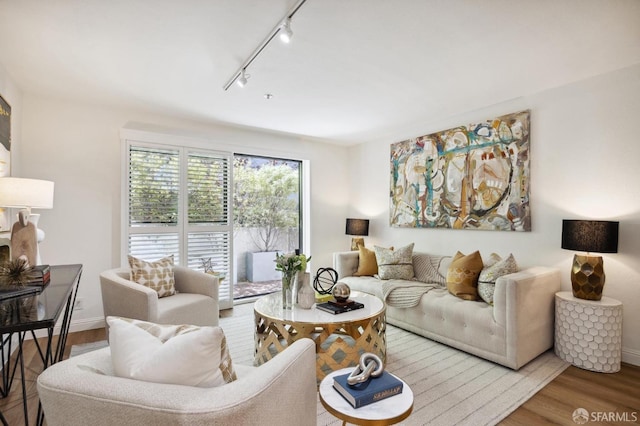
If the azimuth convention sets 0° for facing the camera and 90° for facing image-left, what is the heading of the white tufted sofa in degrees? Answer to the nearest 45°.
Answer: approximately 45°

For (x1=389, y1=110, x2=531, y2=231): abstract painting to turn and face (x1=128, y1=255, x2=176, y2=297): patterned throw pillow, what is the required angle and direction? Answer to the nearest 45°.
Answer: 0° — it already faces it

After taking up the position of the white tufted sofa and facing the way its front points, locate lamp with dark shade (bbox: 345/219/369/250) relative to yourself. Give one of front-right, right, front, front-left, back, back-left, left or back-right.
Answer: right

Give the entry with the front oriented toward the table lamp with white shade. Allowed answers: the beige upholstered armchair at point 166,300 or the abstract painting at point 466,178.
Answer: the abstract painting

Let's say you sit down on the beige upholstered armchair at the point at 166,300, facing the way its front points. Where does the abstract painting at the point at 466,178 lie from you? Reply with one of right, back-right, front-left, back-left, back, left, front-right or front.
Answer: front-left

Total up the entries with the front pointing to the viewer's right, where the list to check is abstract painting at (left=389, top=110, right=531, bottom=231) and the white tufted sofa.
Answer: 0

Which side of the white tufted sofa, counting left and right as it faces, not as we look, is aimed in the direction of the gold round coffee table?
front

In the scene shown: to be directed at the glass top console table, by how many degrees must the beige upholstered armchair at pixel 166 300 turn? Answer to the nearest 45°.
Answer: approximately 90° to its right

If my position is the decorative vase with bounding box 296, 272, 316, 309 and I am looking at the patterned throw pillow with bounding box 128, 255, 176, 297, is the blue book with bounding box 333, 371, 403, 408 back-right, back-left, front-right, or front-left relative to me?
back-left

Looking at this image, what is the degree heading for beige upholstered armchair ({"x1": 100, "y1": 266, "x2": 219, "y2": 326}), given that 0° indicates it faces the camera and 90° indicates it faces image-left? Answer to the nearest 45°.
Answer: approximately 315°

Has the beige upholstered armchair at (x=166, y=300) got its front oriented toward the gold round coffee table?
yes

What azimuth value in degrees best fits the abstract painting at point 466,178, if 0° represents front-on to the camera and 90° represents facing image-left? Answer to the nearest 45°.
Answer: approximately 45°

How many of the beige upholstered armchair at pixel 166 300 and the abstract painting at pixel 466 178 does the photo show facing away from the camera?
0
